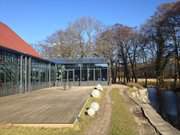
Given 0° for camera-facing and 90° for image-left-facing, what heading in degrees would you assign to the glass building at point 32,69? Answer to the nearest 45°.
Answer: approximately 315°
